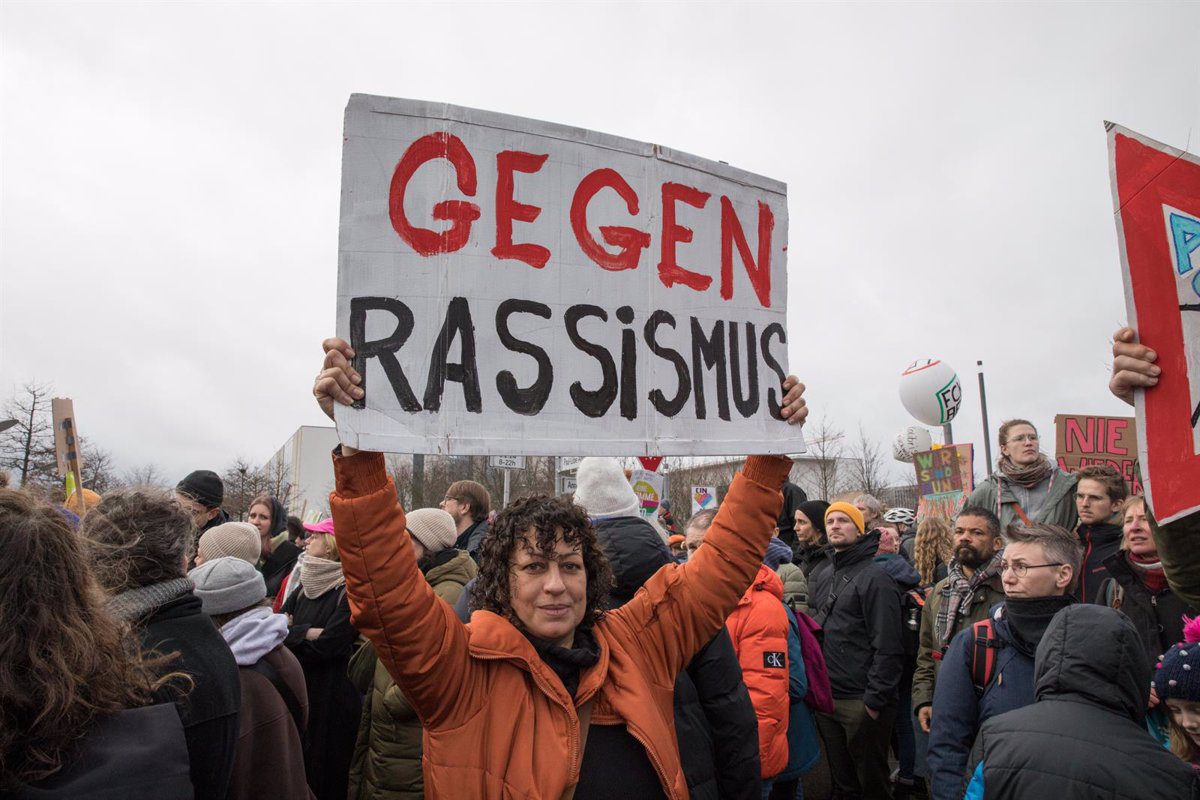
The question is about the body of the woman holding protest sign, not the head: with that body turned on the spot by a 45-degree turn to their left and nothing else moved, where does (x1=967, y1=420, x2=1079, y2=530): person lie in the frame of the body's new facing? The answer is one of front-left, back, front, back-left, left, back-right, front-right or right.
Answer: left

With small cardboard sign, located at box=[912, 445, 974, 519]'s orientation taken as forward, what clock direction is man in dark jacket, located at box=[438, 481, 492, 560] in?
The man in dark jacket is roughly at 1 o'clock from the small cardboard sign.

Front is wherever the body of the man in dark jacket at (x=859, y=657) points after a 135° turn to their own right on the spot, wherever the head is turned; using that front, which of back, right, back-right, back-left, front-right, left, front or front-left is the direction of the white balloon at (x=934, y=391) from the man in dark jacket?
front

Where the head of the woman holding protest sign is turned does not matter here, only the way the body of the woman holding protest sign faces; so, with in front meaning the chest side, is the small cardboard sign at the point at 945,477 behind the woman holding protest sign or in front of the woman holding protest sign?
behind

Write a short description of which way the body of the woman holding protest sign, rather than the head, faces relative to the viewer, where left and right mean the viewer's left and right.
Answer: facing the viewer

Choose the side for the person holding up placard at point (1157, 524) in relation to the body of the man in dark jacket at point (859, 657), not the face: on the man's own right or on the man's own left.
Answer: on the man's own left

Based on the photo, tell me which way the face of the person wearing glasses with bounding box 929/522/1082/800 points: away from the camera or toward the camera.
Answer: toward the camera

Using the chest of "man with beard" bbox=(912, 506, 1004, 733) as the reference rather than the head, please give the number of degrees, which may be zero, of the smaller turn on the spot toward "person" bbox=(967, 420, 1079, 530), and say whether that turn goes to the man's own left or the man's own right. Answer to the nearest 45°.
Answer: approximately 180°

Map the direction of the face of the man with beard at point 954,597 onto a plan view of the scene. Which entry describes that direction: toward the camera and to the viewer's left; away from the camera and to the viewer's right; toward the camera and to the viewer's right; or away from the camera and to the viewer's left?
toward the camera and to the viewer's left

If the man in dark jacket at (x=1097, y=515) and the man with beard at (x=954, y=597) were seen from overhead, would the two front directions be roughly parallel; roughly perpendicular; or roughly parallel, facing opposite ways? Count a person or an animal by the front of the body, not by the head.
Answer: roughly parallel

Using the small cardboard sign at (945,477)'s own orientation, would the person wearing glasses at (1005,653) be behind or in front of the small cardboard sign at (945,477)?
in front

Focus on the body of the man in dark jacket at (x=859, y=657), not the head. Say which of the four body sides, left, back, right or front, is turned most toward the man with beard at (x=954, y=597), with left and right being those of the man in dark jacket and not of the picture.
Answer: left

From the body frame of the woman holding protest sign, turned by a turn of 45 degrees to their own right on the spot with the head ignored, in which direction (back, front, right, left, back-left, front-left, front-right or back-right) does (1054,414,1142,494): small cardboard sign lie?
back

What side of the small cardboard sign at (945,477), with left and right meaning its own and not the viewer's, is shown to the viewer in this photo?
front

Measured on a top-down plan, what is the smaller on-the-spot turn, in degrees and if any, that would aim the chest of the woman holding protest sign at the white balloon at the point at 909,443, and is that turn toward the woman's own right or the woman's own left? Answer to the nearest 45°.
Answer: approximately 135° to the woman's own left

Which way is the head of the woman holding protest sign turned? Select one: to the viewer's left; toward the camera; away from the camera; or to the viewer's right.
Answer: toward the camera
